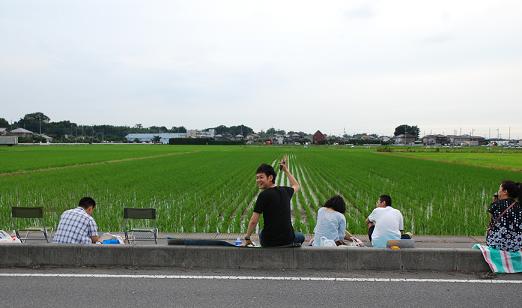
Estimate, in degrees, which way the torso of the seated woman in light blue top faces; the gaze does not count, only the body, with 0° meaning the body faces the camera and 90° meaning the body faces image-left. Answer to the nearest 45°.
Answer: approximately 225°

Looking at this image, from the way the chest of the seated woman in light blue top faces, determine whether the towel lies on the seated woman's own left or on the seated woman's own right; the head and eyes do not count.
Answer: on the seated woman's own right

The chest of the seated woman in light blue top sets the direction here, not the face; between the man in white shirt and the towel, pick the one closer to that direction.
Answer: the man in white shirt
